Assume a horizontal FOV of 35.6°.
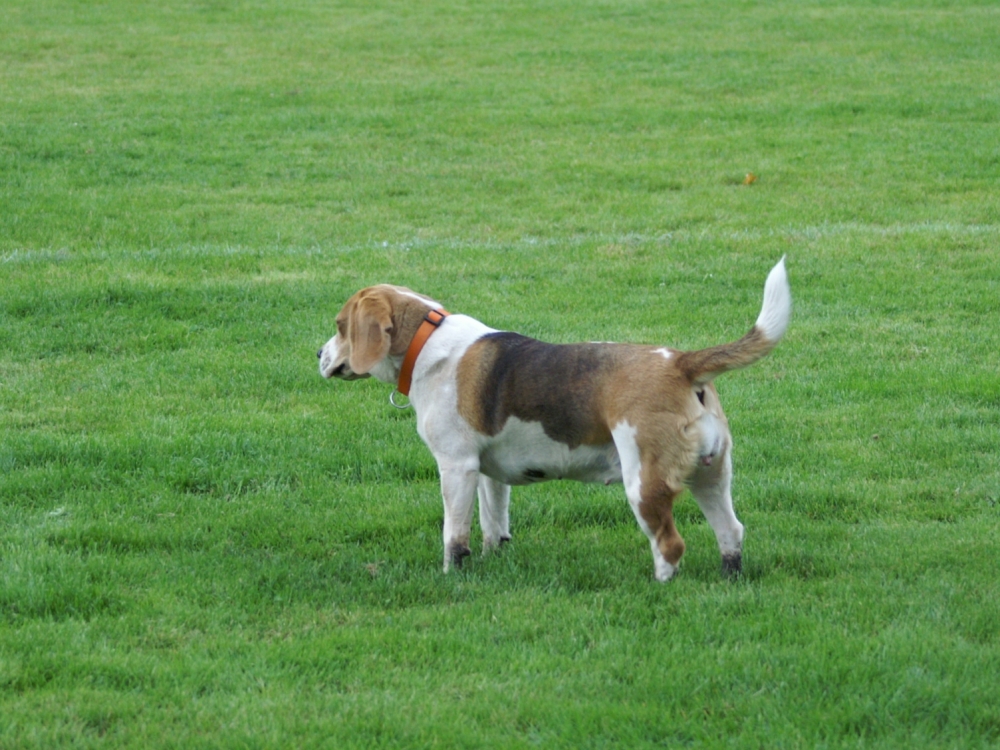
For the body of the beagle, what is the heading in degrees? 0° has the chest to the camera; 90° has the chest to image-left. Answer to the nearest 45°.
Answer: approximately 135°
